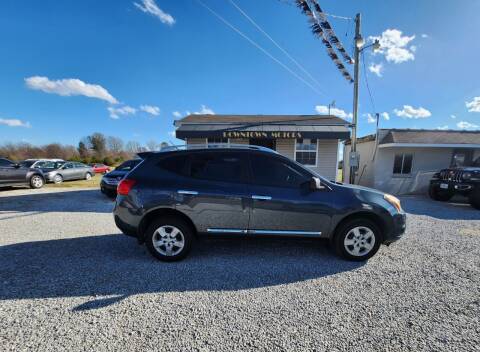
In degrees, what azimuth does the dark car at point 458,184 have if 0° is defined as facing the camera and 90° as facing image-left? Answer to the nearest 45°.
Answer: approximately 45°

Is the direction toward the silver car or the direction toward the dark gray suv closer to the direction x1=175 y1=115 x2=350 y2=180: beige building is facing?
the dark gray suv

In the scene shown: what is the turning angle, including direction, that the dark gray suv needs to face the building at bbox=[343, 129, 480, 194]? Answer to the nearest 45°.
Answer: approximately 45° to its left

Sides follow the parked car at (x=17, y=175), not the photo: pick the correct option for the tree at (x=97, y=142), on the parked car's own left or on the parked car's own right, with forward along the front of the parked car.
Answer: on the parked car's own left

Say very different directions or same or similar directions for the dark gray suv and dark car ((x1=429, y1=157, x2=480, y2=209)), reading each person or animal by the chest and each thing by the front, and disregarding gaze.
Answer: very different directions

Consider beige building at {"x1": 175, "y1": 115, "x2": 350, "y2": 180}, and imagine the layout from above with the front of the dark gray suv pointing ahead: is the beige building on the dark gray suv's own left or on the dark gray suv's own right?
on the dark gray suv's own left

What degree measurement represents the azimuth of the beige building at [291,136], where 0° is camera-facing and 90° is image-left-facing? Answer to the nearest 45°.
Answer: approximately 0°

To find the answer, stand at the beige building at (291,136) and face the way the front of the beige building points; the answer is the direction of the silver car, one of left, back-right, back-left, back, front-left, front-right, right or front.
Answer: right

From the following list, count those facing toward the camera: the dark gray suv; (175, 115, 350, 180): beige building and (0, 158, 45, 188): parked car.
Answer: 1

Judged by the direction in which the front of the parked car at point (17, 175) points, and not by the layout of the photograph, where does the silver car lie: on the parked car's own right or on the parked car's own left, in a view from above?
on the parked car's own left

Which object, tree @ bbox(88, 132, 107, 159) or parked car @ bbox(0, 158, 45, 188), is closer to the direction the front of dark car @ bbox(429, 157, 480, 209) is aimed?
the parked car

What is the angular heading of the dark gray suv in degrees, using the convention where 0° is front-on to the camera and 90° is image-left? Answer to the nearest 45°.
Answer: approximately 270°
